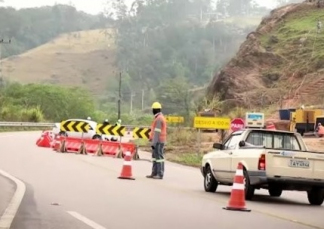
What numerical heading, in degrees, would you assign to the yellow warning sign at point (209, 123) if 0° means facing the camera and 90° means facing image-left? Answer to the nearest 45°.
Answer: approximately 0°

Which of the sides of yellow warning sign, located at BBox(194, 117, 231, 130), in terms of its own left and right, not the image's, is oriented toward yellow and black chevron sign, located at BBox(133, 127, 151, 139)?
right

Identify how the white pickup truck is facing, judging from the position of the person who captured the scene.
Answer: facing away from the viewer and to the left of the viewer

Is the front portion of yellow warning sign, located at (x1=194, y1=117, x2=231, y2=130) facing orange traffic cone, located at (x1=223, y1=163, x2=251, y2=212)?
yes

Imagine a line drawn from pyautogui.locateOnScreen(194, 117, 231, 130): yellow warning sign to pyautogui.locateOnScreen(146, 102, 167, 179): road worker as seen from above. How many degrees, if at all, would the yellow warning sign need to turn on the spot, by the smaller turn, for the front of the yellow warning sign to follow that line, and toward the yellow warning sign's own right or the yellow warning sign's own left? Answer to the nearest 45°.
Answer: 0° — it already faces them

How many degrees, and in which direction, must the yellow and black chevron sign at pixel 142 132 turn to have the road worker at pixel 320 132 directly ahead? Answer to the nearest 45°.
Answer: approximately 135° to its left
